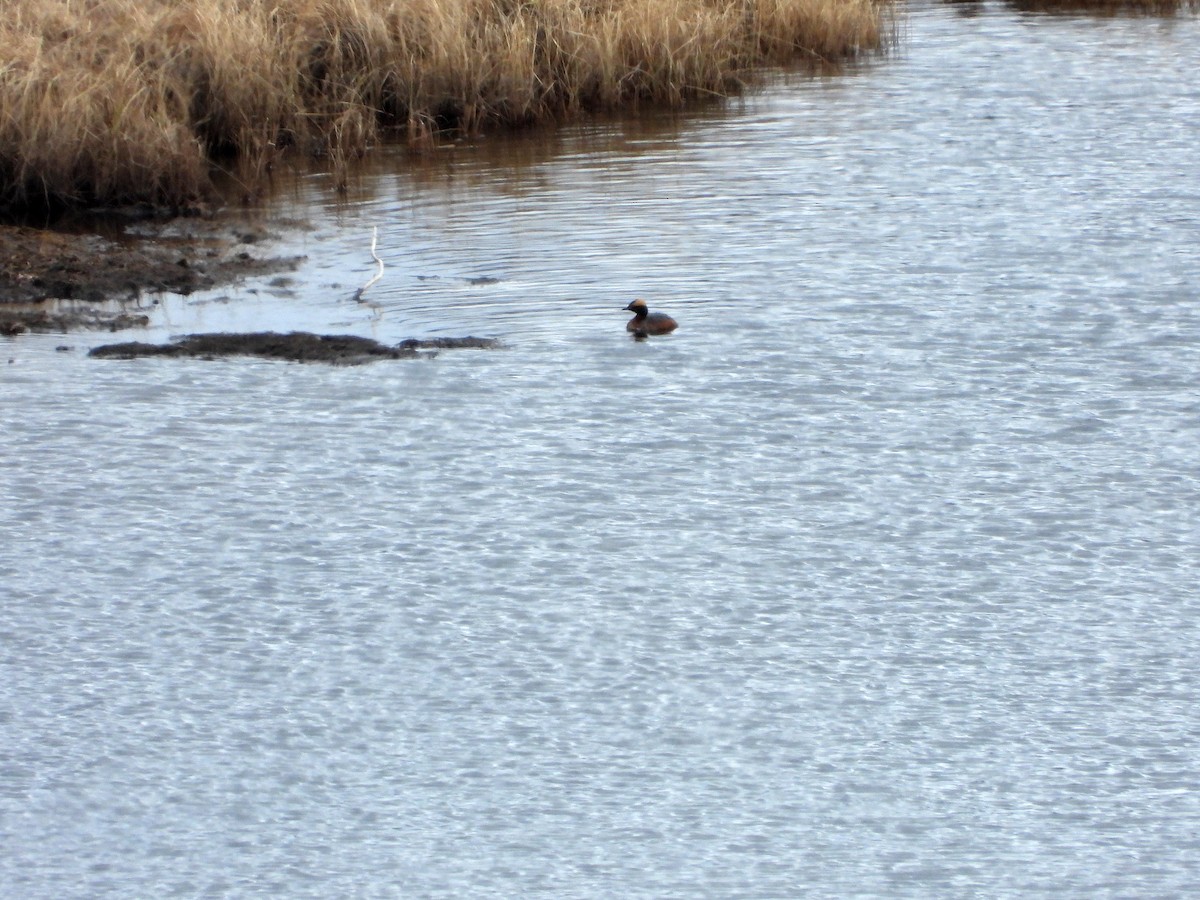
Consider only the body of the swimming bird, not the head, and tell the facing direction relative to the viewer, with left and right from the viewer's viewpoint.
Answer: facing to the left of the viewer

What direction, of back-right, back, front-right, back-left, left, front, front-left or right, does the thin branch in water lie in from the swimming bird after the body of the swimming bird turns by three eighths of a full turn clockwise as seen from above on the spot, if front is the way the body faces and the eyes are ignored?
left
